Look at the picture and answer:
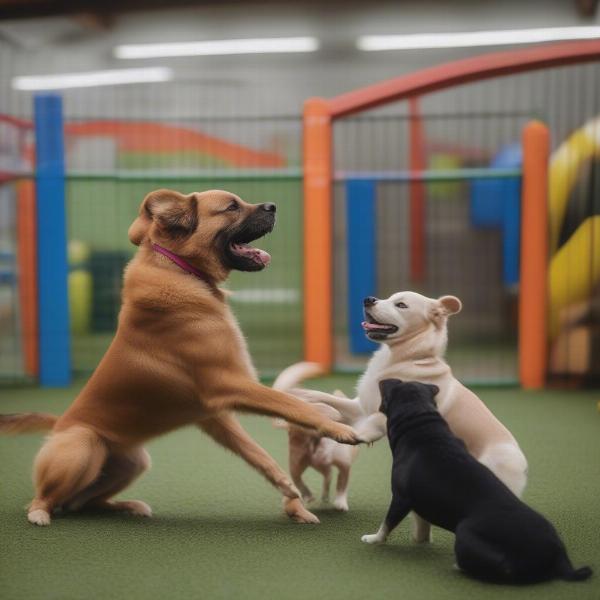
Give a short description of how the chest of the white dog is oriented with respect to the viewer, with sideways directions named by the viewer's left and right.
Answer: facing to the left of the viewer

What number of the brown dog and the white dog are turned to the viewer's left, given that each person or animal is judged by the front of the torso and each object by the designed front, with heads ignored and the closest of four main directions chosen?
1

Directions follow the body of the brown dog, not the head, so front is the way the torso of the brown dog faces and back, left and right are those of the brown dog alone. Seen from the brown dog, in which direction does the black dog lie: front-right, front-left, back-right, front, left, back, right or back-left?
front-right

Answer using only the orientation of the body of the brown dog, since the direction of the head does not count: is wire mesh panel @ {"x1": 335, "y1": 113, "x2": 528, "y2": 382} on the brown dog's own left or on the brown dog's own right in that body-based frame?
on the brown dog's own left

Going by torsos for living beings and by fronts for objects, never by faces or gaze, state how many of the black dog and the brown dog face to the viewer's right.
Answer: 1

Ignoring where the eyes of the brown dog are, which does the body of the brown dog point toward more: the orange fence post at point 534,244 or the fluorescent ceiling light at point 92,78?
the orange fence post

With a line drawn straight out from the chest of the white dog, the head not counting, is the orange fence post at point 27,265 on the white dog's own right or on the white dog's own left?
on the white dog's own right

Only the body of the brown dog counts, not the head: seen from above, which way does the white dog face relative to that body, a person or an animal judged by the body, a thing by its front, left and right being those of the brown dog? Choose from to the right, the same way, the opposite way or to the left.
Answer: the opposite way

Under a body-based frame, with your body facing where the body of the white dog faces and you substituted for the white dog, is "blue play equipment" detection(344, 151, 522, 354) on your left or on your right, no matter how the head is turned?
on your right

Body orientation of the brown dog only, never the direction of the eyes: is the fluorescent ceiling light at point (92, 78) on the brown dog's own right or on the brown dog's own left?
on the brown dog's own left

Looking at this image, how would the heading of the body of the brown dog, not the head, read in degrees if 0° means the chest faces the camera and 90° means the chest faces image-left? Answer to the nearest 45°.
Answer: approximately 270°

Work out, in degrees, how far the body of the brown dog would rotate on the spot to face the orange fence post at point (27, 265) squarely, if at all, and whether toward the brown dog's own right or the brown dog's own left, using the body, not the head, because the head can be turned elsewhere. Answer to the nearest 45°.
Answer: approximately 90° to the brown dog's own left
